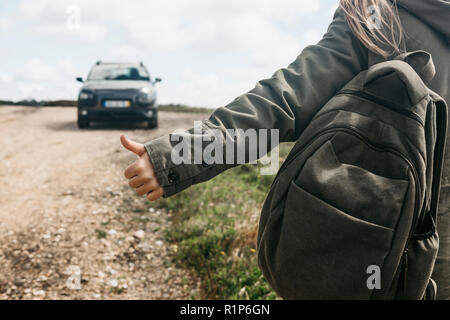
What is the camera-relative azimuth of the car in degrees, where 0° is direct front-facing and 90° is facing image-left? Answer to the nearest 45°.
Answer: approximately 0°

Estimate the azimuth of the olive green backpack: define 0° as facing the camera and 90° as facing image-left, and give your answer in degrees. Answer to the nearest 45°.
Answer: approximately 45°

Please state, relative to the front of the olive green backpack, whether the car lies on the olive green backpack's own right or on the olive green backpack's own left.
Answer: on the olive green backpack's own right

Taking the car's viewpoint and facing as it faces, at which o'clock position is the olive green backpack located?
The olive green backpack is roughly at 12 o'clock from the car.
